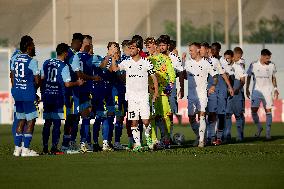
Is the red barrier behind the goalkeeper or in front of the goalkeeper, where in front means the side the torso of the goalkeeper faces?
behind

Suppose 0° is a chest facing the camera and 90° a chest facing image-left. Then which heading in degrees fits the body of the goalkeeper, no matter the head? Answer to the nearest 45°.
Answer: approximately 45°
